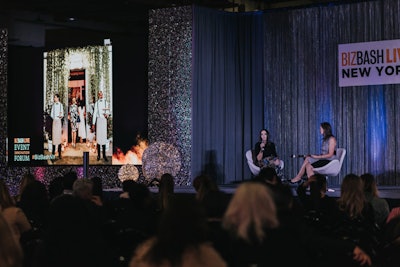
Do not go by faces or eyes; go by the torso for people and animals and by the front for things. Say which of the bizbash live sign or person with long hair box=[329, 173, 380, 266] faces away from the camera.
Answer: the person with long hair

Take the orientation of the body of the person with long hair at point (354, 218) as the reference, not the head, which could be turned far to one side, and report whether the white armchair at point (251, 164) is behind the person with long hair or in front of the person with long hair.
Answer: in front

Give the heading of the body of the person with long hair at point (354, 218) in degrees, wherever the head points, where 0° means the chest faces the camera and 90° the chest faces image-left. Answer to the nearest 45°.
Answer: approximately 180°

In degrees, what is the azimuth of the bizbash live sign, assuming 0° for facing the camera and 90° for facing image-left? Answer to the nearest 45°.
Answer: approximately 0°

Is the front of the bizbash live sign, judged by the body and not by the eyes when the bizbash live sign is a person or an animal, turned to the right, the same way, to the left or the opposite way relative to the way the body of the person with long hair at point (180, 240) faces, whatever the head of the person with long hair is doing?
the opposite way

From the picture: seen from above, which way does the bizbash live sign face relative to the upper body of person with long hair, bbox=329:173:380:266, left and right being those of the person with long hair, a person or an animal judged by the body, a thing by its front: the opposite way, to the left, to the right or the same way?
the opposite way

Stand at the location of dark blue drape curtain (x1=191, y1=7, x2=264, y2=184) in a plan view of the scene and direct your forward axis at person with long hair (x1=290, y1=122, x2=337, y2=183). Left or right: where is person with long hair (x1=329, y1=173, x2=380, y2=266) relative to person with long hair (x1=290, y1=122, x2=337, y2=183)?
right

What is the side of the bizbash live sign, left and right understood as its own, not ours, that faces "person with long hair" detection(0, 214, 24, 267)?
front

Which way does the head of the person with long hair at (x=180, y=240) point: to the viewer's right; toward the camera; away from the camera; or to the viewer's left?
away from the camera

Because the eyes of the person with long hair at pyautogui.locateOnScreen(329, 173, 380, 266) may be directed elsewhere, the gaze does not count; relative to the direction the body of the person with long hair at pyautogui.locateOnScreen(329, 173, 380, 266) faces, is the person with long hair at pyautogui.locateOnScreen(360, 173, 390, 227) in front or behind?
in front

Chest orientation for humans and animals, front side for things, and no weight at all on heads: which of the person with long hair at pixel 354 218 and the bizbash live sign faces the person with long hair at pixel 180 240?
the bizbash live sign

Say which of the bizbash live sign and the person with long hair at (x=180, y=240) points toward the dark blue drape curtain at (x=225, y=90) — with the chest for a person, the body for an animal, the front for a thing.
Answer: the person with long hair

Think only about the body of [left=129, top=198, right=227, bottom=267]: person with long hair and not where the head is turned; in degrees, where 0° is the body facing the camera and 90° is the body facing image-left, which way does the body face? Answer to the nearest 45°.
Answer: approximately 180°

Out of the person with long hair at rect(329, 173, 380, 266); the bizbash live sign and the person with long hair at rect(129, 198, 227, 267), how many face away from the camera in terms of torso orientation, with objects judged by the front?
2
